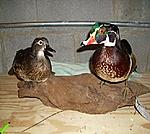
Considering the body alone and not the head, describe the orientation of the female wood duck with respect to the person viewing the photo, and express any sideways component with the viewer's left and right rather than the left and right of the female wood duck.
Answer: facing the viewer and to the right of the viewer

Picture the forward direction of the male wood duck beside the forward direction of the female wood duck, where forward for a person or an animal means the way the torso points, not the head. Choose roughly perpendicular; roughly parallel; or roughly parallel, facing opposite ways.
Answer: roughly perpendicular

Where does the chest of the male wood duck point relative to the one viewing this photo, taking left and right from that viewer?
facing the viewer and to the left of the viewer

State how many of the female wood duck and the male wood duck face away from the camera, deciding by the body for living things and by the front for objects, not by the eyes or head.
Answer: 0
